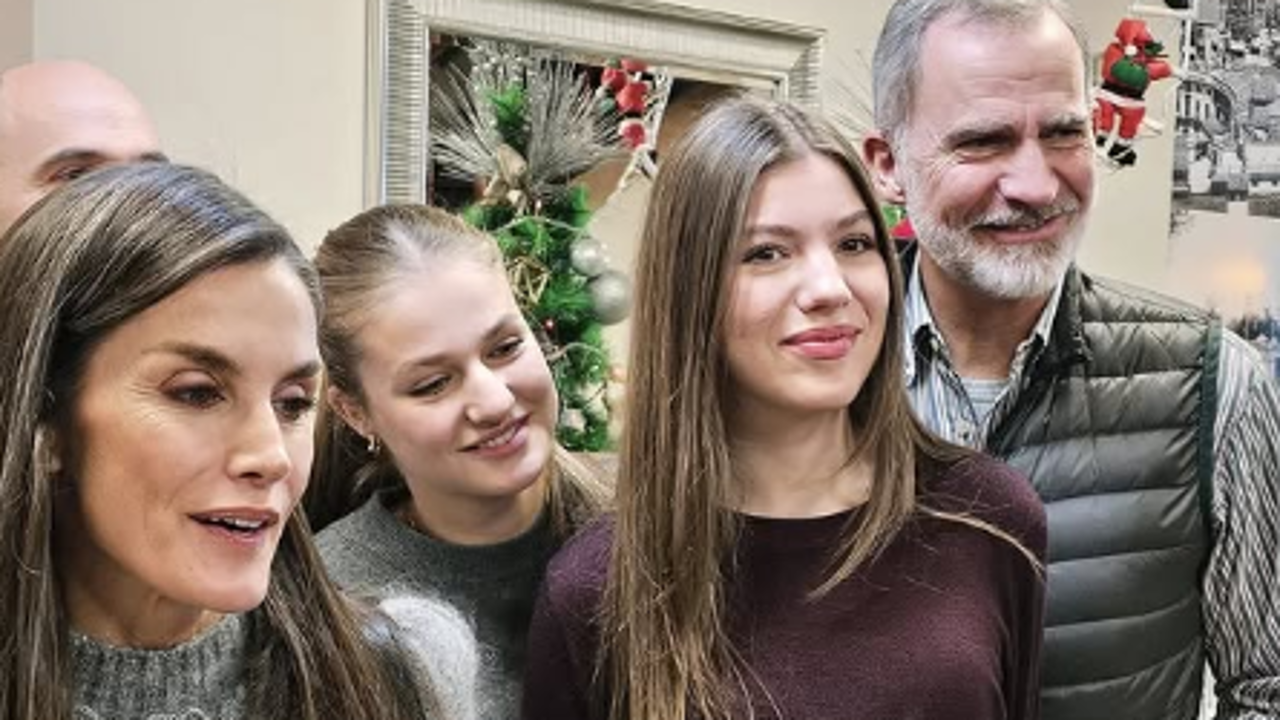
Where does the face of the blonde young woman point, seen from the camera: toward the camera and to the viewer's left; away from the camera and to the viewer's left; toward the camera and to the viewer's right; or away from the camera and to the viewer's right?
toward the camera and to the viewer's right

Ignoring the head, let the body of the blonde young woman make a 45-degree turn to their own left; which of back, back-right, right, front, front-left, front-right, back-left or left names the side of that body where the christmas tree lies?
left

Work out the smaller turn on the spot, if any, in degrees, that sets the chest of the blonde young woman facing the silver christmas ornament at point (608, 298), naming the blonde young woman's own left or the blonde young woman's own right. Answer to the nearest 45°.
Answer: approximately 135° to the blonde young woman's own left

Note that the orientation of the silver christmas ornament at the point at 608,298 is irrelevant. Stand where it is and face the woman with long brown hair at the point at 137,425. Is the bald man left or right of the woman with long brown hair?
right

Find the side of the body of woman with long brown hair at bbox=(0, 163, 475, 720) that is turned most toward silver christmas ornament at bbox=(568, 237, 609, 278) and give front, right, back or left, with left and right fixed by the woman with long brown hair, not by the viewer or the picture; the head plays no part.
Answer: left
